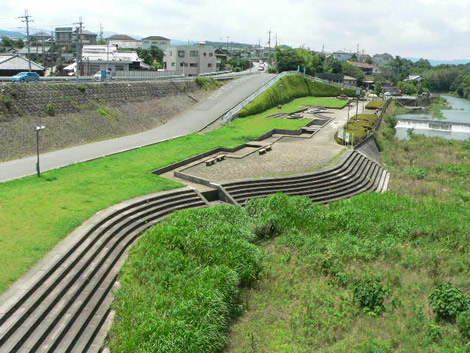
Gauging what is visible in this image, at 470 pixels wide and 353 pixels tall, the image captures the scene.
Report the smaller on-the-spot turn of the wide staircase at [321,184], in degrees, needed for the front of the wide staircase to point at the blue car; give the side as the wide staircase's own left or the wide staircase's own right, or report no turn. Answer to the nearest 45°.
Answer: approximately 135° to the wide staircase's own right

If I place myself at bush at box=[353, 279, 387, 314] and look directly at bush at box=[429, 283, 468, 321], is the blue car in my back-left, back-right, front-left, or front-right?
back-left

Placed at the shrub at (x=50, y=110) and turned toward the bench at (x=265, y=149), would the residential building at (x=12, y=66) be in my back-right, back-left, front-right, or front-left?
back-left

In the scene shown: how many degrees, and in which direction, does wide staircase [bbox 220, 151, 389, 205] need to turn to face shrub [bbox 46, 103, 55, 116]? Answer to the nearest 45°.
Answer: approximately 135° to its right

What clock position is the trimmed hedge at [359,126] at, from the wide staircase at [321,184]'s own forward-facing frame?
The trimmed hedge is roughly at 8 o'clock from the wide staircase.

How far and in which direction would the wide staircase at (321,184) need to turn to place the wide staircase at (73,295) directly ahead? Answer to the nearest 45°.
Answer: approximately 90° to its right

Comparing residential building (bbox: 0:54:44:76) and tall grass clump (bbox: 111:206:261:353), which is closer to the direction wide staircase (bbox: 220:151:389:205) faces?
the tall grass clump

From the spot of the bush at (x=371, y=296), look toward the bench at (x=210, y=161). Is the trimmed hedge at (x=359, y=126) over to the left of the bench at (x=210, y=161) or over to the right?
right

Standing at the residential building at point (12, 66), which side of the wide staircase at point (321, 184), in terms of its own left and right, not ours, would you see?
back

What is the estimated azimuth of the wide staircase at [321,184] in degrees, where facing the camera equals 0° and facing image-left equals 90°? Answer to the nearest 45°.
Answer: approximately 315°

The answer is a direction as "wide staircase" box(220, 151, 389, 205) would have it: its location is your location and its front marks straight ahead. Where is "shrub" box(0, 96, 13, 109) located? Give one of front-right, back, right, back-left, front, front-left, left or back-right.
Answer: back-right
